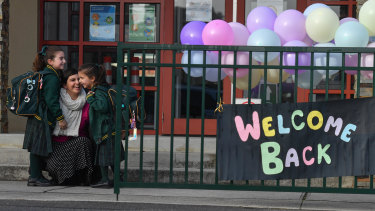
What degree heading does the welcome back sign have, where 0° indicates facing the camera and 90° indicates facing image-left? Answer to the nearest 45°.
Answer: approximately 0°

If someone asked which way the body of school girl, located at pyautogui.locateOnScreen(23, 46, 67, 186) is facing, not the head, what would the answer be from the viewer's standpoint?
to the viewer's right

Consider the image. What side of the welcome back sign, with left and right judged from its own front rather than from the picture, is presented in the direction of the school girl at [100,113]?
right

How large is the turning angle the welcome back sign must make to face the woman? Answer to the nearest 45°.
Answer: approximately 135° to its right

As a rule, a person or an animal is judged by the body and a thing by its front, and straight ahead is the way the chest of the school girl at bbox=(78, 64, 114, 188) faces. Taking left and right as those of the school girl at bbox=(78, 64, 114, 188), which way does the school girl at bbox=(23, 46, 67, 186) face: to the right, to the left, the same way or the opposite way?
the opposite way

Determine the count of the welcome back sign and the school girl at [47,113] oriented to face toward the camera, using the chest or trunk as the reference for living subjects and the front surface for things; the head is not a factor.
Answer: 1

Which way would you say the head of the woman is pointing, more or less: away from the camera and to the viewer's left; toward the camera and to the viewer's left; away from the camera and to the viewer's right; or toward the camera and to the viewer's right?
toward the camera and to the viewer's right

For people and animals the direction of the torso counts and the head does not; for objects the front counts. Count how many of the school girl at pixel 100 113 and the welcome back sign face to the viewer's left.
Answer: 1

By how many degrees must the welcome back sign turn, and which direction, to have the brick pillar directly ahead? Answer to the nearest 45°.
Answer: approximately 135° to its right

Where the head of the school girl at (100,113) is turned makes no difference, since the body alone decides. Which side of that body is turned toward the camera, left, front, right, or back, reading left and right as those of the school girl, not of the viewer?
left
